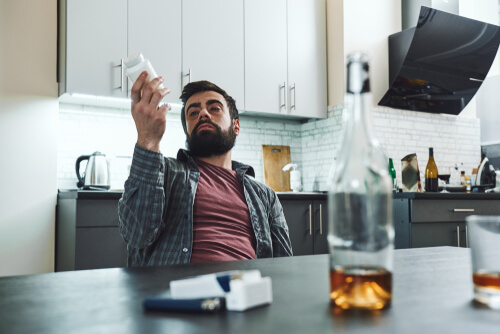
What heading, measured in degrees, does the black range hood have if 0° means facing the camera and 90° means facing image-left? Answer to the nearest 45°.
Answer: approximately 315°

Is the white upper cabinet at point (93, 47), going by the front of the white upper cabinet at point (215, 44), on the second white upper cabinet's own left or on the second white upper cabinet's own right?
on the second white upper cabinet's own right

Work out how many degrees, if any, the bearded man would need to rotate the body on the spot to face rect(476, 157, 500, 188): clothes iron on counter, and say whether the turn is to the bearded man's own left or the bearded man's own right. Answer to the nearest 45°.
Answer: approximately 135° to the bearded man's own left

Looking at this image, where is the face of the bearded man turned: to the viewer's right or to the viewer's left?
to the viewer's left

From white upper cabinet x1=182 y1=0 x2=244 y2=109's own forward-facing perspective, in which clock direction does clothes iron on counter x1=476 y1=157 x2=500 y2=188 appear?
The clothes iron on counter is roughly at 10 o'clock from the white upper cabinet.
